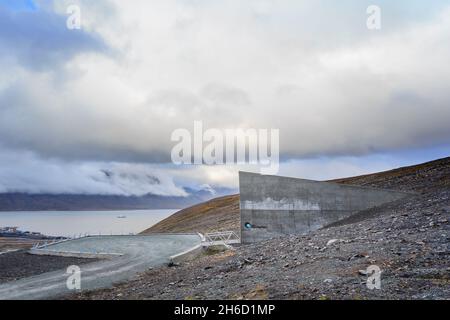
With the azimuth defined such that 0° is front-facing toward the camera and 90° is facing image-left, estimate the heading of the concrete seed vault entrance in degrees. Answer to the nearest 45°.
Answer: approximately 90°
